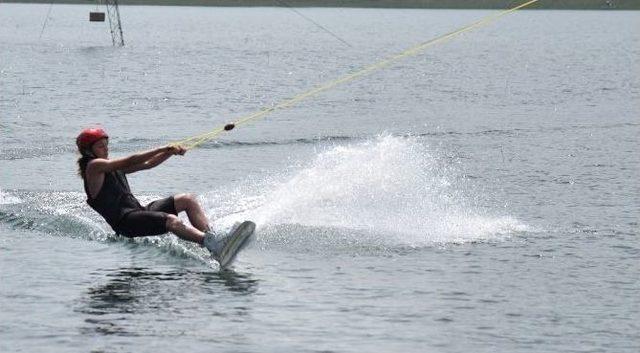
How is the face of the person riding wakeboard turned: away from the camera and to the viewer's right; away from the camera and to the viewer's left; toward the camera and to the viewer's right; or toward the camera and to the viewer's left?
toward the camera and to the viewer's right

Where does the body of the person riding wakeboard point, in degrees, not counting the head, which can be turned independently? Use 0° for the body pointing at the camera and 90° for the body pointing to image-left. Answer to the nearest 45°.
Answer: approximately 270°
